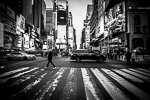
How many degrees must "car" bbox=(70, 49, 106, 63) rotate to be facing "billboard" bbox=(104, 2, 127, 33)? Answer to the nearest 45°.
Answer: approximately 45° to its left

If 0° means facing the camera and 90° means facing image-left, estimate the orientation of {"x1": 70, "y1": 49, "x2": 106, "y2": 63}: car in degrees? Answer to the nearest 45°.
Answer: approximately 270°

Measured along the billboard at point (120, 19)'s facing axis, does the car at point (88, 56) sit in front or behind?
in front

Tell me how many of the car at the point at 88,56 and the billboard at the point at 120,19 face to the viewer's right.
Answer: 1
